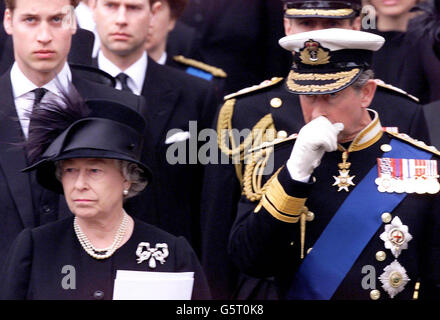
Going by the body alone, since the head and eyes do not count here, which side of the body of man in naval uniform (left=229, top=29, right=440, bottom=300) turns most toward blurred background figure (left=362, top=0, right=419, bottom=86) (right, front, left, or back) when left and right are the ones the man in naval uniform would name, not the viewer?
back

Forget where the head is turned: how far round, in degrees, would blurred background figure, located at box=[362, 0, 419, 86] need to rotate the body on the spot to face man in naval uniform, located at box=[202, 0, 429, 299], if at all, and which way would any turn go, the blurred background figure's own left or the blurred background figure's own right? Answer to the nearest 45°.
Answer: approximately 45° to the blurred background figure's own right

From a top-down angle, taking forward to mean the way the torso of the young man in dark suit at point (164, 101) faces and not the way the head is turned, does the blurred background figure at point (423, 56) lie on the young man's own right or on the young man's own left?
on the young man's own left

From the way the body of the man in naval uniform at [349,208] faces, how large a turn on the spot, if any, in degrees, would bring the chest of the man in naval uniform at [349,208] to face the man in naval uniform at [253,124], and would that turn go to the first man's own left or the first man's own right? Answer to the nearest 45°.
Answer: approximately 135° to the first man's own right

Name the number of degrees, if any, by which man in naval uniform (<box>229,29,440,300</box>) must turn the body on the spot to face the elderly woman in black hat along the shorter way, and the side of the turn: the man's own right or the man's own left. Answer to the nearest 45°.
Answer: approximately 90° to the man's own right

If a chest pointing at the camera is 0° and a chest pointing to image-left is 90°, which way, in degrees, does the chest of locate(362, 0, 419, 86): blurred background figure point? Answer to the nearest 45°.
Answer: approximately 0°

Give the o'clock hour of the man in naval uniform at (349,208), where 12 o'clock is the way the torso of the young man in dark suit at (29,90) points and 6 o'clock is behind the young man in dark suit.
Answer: The man in naval uniform is roughly at 10 o'clock from the young man in dark suit.
